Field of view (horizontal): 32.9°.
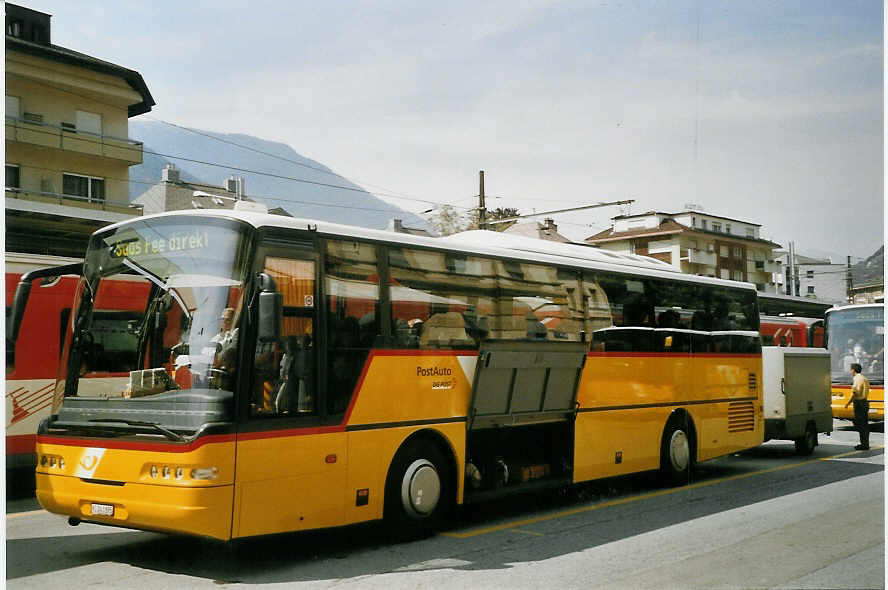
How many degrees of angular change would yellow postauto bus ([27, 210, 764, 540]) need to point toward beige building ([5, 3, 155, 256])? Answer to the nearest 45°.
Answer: approximately 90° to its right

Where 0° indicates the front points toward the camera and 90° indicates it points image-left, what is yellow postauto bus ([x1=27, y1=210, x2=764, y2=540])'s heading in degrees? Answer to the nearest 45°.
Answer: approximately 45°

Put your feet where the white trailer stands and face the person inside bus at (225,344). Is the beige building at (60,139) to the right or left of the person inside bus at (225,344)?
right

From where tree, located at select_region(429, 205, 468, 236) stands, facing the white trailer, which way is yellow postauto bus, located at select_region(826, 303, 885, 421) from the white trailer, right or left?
left

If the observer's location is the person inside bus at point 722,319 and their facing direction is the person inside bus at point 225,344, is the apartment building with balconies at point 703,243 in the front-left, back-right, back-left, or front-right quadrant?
back-right

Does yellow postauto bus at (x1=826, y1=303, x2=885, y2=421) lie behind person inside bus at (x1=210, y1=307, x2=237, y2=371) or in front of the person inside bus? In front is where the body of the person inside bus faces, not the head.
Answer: behind

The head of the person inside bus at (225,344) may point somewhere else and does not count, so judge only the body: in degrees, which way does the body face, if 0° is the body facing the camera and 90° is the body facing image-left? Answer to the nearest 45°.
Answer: approximately 45°
